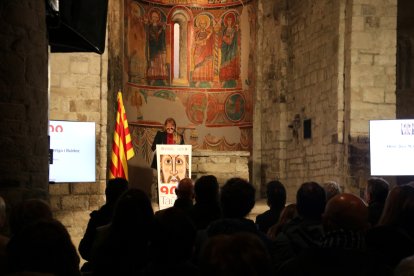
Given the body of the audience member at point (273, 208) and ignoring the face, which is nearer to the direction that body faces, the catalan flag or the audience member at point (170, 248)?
the catalan flag

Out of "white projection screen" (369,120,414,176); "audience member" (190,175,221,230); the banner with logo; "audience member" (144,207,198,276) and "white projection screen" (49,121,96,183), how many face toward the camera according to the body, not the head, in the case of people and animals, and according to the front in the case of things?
3

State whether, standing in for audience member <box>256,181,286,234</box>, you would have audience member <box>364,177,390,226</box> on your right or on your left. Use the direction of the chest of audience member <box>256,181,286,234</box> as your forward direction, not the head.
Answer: on your right

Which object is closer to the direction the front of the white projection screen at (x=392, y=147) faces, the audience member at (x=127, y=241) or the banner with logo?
the audience member

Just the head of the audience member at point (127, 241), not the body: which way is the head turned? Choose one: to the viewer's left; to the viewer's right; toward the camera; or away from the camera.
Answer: away from the camera

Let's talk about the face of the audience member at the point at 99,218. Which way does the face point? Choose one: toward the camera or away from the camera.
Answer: away from the camera

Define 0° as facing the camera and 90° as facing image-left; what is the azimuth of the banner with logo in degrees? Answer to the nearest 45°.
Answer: approximately 0°

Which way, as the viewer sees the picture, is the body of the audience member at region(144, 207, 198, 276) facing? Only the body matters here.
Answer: away from the camera

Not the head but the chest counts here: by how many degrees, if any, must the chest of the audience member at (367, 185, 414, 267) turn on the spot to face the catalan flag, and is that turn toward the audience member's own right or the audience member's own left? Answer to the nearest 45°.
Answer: approximately 45° to the audience member's own left

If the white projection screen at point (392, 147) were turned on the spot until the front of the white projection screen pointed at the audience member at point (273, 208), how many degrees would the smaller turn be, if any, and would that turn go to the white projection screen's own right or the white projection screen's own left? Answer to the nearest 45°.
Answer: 0° — it already faces them

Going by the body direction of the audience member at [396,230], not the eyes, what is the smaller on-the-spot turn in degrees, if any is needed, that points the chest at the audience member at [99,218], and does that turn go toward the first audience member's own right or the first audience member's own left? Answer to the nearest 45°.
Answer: approximately 90° to the first audience member's own left

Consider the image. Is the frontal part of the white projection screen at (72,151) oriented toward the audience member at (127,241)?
yes

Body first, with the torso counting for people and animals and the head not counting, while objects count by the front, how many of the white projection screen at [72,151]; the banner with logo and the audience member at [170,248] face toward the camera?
2

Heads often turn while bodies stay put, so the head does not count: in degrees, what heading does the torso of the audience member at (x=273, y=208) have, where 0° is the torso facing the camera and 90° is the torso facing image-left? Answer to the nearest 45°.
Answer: approximately 180°
